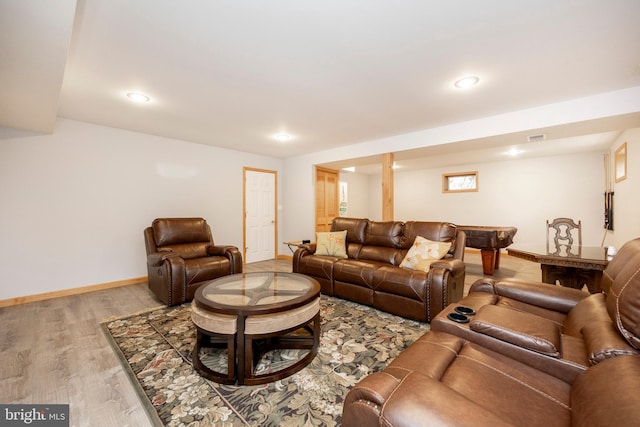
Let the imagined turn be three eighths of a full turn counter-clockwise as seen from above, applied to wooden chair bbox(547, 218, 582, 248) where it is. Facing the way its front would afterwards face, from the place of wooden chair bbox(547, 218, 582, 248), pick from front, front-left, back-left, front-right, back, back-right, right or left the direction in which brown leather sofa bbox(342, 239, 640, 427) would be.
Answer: back-right

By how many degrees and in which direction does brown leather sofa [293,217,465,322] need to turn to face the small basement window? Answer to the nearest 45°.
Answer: approximately 180°

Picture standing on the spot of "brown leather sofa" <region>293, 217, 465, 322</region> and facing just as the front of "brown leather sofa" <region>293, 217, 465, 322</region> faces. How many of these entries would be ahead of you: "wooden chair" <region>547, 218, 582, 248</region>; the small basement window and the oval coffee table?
1

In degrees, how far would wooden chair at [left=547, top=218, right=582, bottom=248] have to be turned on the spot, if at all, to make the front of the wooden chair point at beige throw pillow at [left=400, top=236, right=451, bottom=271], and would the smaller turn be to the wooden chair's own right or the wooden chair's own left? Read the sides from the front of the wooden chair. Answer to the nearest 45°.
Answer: approximately 45° to the wooden chair's own right

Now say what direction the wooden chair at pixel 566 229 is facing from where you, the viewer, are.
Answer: facing the viewer

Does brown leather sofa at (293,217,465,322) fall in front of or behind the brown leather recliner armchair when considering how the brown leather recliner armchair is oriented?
in front

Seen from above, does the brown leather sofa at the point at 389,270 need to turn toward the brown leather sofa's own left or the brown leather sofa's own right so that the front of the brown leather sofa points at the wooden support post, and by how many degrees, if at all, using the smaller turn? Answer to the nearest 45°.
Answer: approximately 135° to the brown leather sofa's own right

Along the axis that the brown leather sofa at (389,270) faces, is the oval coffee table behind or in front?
in front

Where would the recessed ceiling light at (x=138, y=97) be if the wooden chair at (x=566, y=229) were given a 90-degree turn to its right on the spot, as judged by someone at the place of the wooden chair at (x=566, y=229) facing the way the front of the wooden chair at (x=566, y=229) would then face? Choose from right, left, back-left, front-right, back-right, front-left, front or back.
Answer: front-left

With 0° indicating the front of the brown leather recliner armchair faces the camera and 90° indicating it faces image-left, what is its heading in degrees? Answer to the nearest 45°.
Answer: approximately 315°

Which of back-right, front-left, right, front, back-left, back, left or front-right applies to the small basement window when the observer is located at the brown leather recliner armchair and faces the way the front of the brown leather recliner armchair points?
front-left

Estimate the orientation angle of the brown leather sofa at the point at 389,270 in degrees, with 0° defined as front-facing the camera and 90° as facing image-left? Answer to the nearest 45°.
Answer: approximately 45°

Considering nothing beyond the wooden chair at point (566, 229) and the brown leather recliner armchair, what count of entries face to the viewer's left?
0

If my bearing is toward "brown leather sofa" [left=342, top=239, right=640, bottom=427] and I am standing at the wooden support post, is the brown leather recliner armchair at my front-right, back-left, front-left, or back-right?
front-right

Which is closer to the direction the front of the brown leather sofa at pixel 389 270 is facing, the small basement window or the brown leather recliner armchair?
the brown leather recliner armchair

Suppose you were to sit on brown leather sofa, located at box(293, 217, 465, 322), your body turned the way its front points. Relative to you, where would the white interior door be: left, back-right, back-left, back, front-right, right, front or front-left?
right

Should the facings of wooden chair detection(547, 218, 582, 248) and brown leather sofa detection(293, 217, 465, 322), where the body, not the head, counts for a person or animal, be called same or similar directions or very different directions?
same or similar directions
